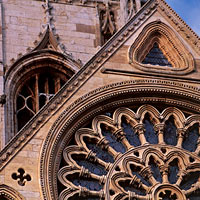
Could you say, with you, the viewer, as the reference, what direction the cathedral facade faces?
facing the viewer
